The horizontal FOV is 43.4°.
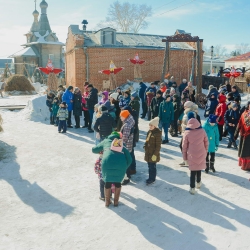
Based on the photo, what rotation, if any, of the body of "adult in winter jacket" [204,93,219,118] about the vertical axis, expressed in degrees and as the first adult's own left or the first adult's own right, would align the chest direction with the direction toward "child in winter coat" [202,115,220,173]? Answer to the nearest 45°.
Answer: approximately 45° to the first adult's own left

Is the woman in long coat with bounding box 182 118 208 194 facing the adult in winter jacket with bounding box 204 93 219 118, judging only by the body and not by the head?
yes

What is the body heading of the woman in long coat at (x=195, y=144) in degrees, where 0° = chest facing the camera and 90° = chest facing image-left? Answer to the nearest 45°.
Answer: approximately 180°

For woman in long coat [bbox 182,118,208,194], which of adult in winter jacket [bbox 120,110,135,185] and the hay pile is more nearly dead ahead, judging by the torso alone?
the hay pile
